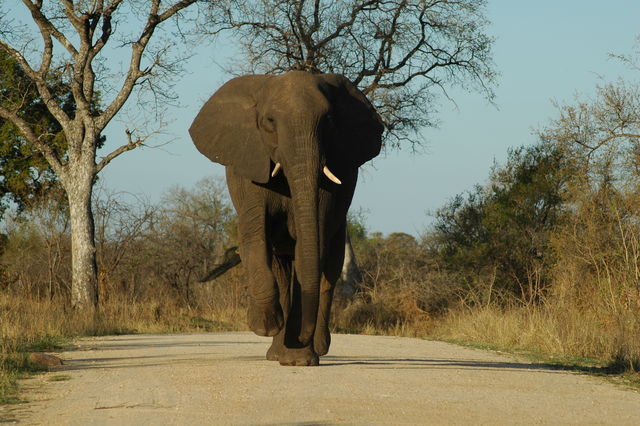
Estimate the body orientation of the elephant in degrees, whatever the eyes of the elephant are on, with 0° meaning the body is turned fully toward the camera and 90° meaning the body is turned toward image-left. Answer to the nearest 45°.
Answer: approximately 0°

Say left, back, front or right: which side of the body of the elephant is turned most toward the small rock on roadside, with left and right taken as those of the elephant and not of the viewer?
right
